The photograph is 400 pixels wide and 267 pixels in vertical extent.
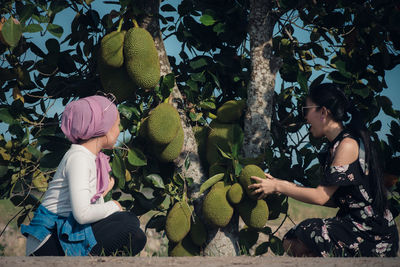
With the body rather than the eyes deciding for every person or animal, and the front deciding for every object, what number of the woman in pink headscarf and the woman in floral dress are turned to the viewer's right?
1

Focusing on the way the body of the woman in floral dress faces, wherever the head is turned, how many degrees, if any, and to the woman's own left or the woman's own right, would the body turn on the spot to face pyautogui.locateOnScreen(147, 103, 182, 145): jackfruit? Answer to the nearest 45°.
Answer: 0° — they already face it

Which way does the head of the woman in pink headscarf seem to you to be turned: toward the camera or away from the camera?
away from the camera

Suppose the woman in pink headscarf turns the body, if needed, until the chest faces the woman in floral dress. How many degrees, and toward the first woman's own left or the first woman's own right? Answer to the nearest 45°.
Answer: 0° — they already face them

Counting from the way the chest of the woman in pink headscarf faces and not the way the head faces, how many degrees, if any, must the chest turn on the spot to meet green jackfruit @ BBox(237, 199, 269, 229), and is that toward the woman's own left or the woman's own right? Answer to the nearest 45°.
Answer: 0° — they already face it

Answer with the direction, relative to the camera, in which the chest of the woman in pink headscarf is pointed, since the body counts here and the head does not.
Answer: to the viewer's right

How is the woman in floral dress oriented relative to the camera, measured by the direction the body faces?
to the viewer's left
